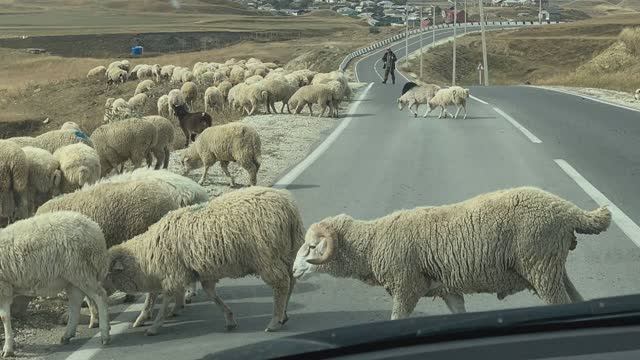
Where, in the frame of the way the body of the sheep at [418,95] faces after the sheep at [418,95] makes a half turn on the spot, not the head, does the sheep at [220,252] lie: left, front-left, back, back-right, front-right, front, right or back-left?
right

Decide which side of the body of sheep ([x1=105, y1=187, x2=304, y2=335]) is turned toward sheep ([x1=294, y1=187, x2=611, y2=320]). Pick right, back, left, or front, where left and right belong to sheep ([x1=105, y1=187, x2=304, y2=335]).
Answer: back

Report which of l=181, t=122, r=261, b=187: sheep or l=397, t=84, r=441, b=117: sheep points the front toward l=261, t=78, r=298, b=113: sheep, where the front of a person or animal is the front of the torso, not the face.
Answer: l=397, t=84, r=441, b=117: sheep

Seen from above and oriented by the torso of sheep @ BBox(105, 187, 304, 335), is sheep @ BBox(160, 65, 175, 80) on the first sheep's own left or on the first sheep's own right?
on the first sheep's own right

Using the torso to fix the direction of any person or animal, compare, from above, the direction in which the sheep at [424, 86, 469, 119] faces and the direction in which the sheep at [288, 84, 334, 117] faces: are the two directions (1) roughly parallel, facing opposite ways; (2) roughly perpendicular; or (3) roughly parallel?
roughly parallel

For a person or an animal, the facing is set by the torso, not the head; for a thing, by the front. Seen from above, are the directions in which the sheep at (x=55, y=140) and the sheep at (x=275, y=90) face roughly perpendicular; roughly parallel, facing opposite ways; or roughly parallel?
roughly parallel

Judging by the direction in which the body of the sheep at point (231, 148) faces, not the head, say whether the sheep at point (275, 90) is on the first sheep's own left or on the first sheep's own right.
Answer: on the first sheep's own right

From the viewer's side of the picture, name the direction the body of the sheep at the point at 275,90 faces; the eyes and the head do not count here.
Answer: to the viewer's left

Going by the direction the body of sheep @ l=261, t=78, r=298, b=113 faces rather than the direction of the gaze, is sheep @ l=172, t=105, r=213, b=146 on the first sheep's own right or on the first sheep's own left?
on the first sheep's own left

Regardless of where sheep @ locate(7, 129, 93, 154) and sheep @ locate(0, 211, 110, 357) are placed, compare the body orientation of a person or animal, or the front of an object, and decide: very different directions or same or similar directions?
same or similar directions

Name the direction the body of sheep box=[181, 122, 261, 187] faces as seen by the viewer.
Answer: to the viewer's left

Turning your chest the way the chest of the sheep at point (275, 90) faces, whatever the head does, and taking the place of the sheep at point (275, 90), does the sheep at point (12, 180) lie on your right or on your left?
on your left

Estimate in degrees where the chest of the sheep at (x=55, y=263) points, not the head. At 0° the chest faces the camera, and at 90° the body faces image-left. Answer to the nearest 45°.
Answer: approximately 90°

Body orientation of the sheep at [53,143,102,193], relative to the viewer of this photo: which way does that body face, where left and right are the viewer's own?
facing away from the viewer and to the left of the viewer

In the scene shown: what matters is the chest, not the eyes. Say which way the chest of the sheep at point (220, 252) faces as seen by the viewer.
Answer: to the viewer's left

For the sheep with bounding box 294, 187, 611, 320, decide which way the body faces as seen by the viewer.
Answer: to the viewer's left
